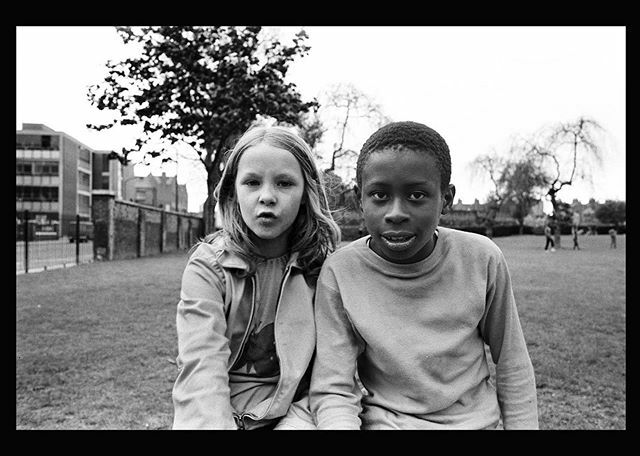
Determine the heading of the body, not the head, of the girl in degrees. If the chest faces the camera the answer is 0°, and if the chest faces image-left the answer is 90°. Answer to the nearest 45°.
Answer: approximately 0°

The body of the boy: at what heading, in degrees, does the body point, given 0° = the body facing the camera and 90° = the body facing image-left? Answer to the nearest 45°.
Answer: approximately 0°

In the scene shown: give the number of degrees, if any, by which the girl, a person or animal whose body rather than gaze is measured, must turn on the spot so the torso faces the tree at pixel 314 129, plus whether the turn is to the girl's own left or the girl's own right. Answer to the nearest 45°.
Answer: approximately 180°

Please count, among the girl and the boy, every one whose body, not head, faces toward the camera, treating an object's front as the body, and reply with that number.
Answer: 2

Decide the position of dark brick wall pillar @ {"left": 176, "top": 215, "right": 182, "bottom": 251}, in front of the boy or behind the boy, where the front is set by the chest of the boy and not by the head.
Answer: behind

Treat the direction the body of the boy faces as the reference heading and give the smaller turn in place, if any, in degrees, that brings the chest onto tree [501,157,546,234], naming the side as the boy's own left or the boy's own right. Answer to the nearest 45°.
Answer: approximately 180°
